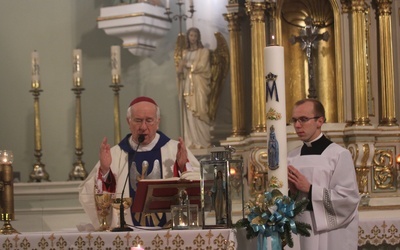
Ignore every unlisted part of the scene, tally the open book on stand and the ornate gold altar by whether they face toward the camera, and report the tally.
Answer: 1

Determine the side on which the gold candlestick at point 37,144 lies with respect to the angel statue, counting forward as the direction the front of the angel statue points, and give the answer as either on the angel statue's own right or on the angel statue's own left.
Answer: on the angel statue's own right

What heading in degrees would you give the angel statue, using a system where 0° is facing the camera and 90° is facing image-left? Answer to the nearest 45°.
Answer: approximately 45°

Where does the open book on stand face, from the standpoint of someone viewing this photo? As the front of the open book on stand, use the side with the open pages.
facing away from the viewer

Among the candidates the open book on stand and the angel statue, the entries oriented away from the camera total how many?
1

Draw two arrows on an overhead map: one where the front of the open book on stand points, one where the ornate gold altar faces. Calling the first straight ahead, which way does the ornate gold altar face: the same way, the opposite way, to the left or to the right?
the opposite way

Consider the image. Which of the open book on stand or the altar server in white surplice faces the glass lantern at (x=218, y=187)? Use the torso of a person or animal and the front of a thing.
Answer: the altar server in white surplice
